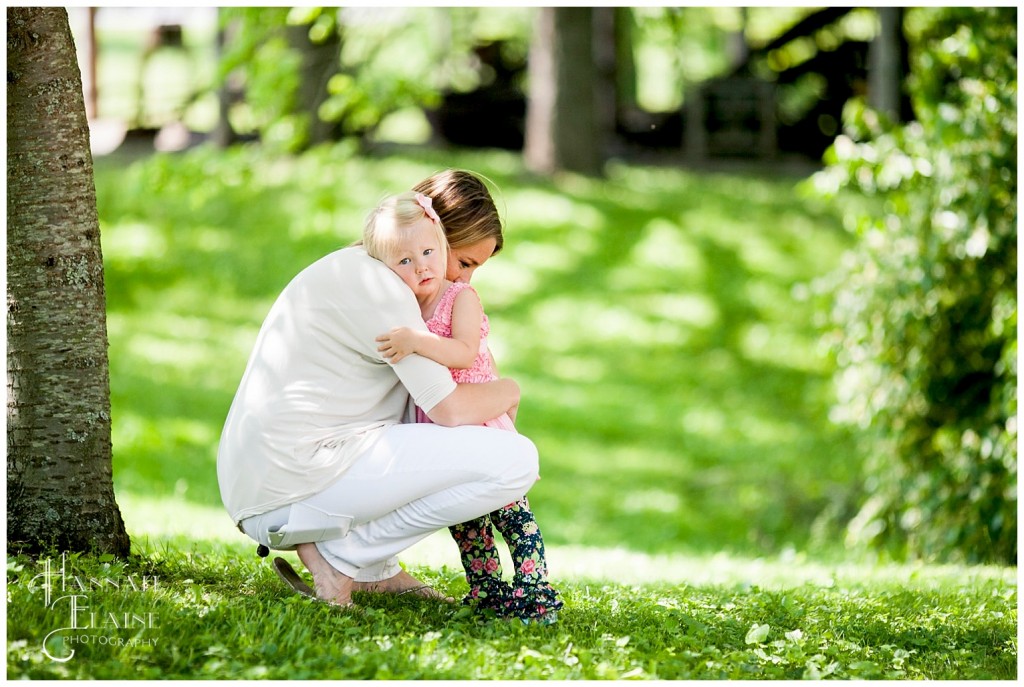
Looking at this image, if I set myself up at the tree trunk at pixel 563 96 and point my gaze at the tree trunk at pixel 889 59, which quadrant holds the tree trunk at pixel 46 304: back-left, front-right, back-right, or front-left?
back-right

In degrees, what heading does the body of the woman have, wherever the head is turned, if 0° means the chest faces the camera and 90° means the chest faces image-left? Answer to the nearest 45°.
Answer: approximately 270°

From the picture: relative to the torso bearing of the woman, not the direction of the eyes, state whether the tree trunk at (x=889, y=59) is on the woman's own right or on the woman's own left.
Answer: on the woman's own left

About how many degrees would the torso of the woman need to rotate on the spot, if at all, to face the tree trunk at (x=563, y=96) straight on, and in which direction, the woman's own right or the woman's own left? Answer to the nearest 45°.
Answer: approximately 90° to the woman's own left

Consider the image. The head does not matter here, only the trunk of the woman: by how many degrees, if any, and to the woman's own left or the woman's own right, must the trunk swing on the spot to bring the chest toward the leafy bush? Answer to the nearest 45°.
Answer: approximately 45° to the woman's own left

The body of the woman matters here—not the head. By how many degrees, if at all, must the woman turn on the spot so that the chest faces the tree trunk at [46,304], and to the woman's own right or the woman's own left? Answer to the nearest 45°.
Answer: approximately 135° to the woman's own left
